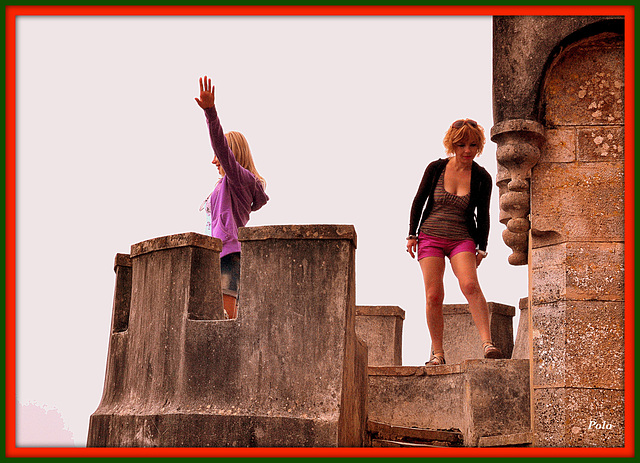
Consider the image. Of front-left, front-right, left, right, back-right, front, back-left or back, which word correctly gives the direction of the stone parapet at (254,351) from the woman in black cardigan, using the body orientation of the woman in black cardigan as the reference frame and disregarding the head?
front-right

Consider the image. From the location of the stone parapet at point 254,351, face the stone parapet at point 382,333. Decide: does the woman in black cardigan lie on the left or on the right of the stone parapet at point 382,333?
right

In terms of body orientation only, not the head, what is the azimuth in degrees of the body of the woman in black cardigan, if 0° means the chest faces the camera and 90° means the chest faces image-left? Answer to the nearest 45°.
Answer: approximately 0°
